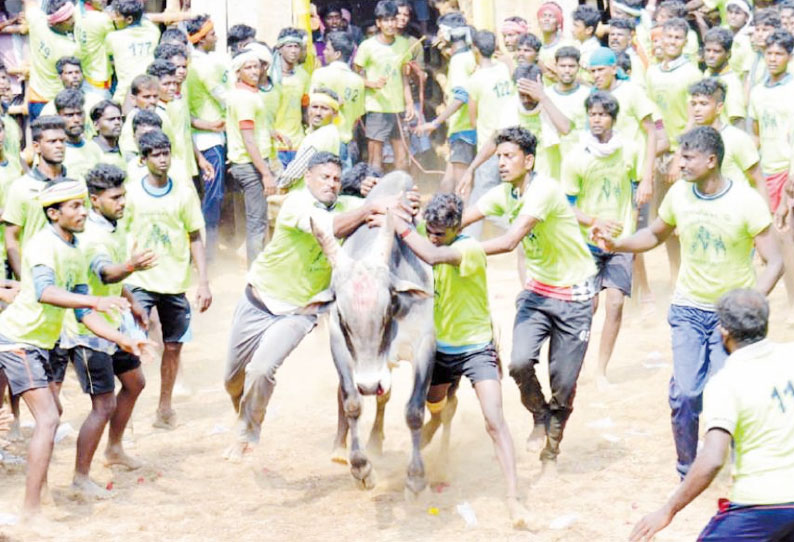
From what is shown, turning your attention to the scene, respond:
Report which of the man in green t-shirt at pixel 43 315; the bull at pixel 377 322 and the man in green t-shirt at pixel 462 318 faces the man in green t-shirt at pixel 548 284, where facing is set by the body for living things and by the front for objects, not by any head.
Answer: the man in green t-shirt at pixel 43 315

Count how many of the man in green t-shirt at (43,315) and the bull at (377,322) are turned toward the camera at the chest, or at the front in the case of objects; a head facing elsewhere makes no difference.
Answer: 1

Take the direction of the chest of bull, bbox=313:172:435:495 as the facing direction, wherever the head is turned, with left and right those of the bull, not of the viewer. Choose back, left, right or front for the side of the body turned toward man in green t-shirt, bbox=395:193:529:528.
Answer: left

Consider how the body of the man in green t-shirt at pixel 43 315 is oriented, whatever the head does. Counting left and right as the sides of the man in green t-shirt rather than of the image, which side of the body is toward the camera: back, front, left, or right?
right

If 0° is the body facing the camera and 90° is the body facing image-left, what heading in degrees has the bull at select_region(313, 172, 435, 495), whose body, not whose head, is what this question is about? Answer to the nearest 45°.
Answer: approximately 0°

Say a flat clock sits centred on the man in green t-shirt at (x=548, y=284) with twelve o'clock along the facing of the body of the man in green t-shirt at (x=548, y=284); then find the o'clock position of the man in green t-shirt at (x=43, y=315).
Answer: the man in green t-shirt at (x=43, y=315) is roughly at 1 o'clock from the man in green t-shirt at (x=548, y=284).

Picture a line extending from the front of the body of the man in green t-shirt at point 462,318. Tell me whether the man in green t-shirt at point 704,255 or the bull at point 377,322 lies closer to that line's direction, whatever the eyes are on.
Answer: the bull

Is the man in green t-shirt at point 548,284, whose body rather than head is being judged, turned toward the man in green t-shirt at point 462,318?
yes

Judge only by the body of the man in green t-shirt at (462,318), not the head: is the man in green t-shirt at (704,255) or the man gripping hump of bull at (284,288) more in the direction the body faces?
the man gripping hump of bull

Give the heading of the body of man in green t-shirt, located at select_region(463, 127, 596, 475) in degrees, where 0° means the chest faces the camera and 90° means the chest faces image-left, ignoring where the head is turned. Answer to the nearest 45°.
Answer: approximately 45°
